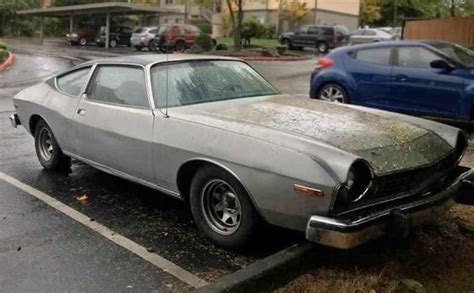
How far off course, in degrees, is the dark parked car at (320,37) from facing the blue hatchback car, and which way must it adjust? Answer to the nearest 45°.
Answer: approximately 135° to its left

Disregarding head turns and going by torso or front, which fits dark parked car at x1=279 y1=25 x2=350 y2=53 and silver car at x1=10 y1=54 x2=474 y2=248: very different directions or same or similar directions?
very different directions

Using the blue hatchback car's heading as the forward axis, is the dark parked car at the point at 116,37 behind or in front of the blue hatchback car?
behind

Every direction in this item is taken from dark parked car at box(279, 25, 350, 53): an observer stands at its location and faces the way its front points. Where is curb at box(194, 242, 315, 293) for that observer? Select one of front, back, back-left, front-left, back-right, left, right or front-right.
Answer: back-left

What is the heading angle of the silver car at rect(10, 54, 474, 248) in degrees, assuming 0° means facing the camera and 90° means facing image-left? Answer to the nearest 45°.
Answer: approximately 315°

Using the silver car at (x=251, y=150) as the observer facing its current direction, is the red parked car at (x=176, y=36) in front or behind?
behind

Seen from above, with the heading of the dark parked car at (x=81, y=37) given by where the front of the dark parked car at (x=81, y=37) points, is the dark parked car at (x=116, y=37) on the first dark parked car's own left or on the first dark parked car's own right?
on the first dark parked car's own left

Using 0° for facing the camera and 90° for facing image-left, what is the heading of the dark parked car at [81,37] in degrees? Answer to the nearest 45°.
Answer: approximately 45°

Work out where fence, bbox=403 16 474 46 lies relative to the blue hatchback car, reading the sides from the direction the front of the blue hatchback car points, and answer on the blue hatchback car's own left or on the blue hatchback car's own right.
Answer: on the blue hatchback car's own left

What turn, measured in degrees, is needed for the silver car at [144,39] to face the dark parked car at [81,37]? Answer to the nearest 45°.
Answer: approximately 90° to its left

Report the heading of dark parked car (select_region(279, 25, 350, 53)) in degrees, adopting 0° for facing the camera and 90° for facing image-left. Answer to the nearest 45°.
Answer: approximately 135°
